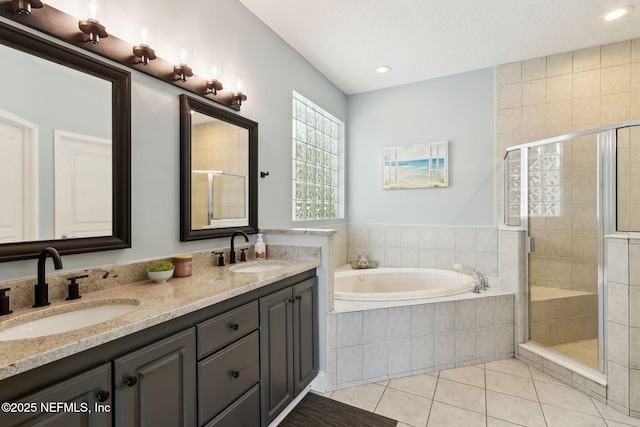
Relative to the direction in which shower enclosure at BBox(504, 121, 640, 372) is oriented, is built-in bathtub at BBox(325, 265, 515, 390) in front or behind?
in front

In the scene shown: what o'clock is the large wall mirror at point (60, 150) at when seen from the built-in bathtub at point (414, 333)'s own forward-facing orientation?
The large wall mirror is roughly at 3 o'clock from the built-in bathtub.

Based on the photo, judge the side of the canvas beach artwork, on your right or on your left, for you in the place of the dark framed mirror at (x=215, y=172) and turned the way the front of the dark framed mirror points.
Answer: on your left

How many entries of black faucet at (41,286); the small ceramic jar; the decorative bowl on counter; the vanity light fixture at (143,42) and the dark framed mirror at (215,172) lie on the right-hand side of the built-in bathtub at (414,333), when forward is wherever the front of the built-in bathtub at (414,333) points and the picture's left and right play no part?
5

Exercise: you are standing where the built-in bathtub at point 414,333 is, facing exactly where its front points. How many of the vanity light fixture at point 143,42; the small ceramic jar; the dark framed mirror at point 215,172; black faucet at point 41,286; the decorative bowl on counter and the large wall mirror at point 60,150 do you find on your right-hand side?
6

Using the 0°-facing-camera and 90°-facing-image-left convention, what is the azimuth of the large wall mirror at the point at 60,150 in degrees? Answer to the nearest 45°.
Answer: approximately 315°

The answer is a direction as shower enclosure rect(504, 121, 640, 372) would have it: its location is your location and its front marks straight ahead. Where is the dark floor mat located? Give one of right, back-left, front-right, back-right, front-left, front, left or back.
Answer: front

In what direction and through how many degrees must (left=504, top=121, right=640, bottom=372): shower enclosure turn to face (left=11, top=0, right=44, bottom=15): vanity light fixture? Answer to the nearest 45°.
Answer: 0° — it already faces it

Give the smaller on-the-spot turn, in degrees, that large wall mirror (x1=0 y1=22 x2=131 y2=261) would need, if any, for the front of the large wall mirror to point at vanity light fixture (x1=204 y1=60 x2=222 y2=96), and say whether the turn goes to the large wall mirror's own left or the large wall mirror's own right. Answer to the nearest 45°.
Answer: approximately 45° to the large wall mirror's own left

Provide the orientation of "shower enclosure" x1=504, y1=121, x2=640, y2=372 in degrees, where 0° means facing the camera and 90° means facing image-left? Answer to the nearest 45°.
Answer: approximately 45°

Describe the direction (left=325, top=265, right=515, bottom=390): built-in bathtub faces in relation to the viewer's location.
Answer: facing the viewer and to the right of the viewer

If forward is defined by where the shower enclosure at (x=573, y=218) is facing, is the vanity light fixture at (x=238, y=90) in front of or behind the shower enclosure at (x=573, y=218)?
in front

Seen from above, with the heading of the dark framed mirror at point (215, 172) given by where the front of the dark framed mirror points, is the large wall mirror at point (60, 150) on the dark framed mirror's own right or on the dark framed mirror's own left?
on the dark framed mirror's own right
